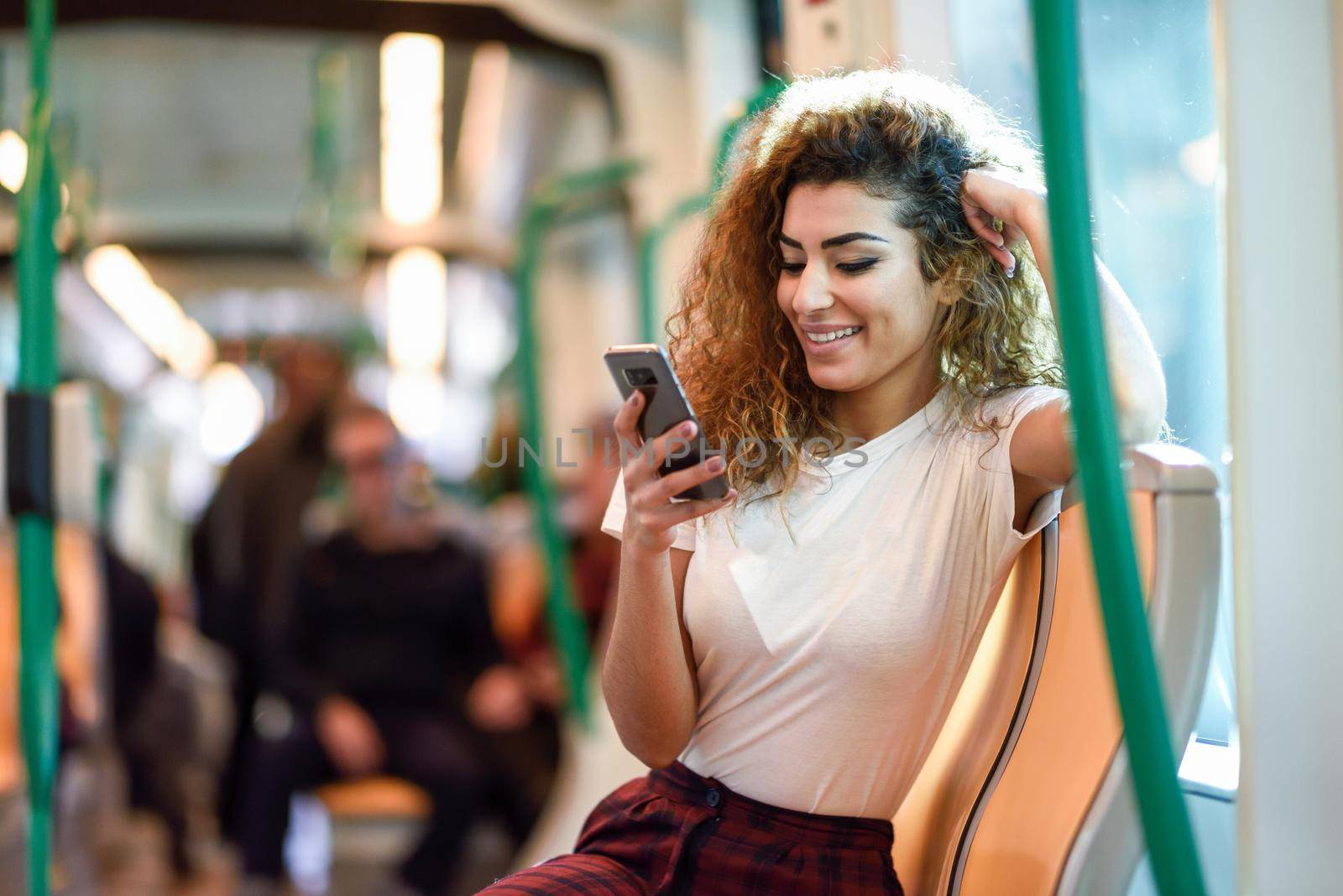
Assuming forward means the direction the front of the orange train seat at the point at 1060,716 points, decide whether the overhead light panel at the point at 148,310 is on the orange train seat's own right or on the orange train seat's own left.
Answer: on the orange train seat's own right

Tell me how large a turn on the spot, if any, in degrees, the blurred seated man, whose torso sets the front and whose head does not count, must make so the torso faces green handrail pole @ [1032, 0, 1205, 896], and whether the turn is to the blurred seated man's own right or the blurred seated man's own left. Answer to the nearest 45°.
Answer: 0° — they already face it

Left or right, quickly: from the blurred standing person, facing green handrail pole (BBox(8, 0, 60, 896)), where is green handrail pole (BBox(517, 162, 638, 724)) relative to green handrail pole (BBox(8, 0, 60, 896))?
left

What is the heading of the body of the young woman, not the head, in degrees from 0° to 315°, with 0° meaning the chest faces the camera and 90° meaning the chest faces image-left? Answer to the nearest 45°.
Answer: approximately 45°

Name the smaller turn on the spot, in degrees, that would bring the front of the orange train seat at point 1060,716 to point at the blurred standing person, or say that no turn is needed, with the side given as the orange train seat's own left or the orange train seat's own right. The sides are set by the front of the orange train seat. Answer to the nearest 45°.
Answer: approximately 90° to the orange train seat's own right
